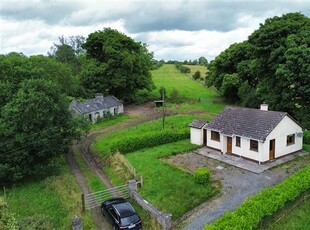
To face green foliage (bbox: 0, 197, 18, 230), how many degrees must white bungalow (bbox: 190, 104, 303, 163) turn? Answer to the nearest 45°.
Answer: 0° — it already faces it

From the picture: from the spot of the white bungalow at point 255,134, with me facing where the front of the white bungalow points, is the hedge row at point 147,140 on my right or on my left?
on my right

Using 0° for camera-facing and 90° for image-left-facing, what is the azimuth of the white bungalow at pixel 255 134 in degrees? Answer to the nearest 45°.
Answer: approximately 45°

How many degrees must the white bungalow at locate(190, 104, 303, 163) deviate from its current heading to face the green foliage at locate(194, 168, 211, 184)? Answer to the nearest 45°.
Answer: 0° — it already faces it

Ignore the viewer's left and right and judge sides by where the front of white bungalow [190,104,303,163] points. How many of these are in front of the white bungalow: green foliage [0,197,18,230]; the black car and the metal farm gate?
3

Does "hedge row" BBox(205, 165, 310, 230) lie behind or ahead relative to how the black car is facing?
behind

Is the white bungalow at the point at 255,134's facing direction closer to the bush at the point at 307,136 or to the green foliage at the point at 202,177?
the green foliage

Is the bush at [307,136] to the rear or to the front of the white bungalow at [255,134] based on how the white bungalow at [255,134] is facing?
to the rear
